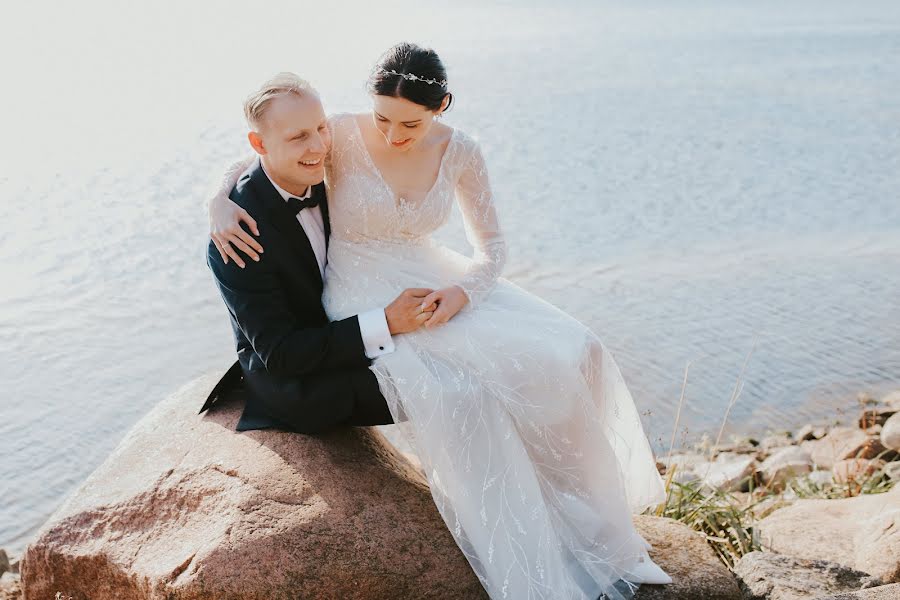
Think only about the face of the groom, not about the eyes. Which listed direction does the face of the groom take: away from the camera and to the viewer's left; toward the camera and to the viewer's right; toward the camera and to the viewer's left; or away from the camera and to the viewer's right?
toward the camera and to the viewer's right

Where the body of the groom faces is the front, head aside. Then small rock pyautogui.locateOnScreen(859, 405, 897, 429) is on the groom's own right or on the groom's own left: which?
on the groom's own left

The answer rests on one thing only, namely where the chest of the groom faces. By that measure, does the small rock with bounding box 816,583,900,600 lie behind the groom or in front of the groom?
in front

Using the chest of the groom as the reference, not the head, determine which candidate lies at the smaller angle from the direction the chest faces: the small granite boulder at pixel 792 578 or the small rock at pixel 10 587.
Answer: the small granite boulder

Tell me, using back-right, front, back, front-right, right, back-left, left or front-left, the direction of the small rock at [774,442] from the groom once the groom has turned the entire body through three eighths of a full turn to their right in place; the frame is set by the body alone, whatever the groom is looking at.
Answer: back-right

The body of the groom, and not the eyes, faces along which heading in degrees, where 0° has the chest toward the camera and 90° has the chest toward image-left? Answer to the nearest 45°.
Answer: approximately 315°

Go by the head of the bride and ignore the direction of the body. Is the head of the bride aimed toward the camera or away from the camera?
toward the camera

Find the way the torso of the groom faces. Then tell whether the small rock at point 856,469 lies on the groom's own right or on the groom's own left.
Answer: on the groom's own left

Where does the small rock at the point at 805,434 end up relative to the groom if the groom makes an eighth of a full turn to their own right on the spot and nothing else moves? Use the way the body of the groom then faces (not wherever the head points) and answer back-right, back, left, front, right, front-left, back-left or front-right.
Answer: back-left

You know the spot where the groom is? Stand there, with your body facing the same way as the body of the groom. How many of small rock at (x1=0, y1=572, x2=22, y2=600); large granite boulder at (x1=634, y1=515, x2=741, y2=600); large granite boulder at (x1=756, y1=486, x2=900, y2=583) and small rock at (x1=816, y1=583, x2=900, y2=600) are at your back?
1

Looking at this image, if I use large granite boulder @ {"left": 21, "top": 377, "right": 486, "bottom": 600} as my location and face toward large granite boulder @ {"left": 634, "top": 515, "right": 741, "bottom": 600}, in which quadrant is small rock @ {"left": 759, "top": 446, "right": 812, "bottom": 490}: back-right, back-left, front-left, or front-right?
front-left

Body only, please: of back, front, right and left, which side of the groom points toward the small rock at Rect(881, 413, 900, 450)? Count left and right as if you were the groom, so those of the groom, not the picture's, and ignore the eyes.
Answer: left
